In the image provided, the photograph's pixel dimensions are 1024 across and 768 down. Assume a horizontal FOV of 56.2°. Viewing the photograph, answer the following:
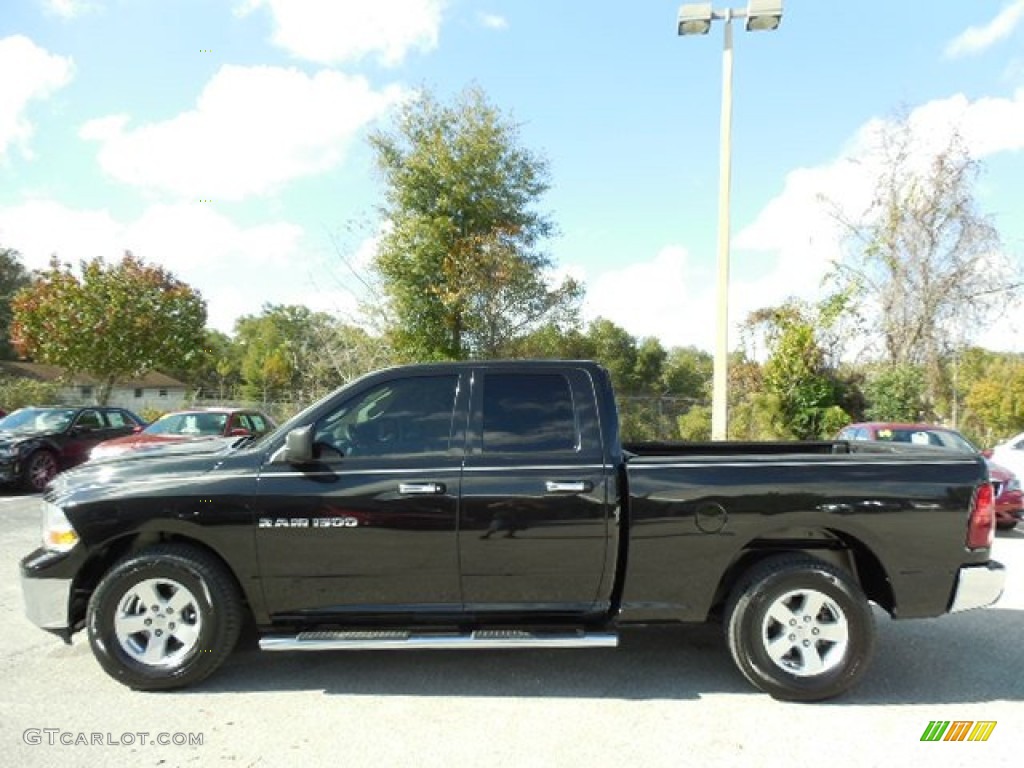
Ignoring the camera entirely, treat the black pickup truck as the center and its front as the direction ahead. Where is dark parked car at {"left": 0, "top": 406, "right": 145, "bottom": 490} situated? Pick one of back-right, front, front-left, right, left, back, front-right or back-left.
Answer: front-right

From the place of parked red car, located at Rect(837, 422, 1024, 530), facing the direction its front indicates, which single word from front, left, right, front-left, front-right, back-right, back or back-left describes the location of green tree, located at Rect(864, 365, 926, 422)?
back-left

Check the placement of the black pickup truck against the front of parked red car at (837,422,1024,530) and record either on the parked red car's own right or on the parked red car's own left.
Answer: on the parked red car's own right

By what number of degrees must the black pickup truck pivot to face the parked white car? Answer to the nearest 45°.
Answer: approximately 135° to its right

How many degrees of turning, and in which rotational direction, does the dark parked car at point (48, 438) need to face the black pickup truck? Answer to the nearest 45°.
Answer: approximately 45° to its left

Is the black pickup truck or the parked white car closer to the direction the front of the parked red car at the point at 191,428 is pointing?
the black pickup truck

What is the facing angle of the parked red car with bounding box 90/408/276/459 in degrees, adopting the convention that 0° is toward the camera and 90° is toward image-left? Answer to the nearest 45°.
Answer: approximately 45°

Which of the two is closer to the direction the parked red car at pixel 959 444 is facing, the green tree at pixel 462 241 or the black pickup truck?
the black pickup truck

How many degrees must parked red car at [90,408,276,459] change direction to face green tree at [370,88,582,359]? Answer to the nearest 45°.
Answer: approximately 180°
